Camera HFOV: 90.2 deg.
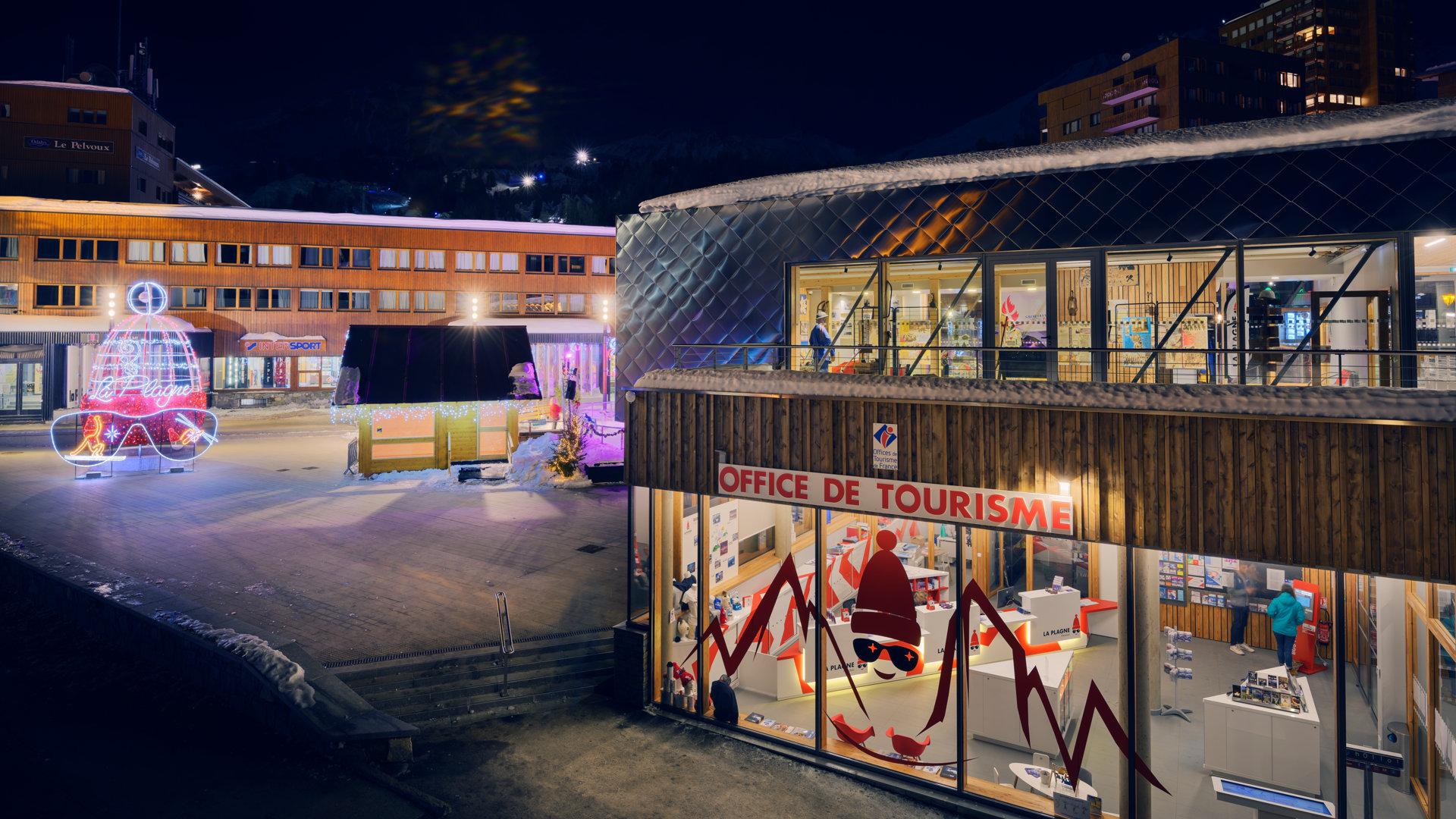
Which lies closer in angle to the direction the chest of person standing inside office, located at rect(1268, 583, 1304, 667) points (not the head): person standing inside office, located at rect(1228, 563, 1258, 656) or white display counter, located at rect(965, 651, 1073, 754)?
the person standing inside office

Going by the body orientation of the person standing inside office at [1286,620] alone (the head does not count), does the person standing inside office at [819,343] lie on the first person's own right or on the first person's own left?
on the first person's own left

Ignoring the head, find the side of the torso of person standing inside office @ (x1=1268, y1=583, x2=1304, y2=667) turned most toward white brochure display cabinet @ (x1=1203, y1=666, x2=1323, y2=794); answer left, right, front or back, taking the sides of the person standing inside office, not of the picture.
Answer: back

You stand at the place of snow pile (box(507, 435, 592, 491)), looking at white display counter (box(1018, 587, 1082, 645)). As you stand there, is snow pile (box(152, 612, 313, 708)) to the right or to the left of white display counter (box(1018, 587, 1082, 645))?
right

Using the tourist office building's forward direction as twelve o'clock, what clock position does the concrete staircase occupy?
The concrete staircase is roughly at 1 o'clock from the tourist office building.

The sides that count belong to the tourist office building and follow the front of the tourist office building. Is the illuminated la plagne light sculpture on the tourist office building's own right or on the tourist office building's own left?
on the tourist office building's own right

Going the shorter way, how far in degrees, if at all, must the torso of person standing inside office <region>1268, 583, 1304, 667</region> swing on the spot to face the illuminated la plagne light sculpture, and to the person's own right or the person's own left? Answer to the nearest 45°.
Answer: approximately 90° to the person's own left

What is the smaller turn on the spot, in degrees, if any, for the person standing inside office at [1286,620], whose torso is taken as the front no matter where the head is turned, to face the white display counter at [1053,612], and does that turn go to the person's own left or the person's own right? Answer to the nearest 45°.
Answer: approximately 90° to the person's own left

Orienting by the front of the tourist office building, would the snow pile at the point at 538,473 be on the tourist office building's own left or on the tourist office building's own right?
on the tourist office building's own right

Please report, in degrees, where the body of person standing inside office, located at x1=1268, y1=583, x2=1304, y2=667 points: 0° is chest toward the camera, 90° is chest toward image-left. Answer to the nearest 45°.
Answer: approximately 180°

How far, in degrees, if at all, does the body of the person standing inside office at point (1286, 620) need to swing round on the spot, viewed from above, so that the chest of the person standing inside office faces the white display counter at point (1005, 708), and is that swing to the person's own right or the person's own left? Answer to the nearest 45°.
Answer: approximately 135° to the person's own left
